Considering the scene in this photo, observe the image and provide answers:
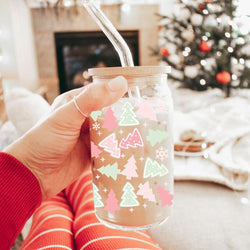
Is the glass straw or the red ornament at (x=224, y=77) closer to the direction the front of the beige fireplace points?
the glass straw

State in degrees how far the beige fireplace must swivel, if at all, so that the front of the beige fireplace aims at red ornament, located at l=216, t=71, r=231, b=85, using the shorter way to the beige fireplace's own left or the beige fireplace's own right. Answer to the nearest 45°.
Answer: approximately 45° to the beige fireplace's own left

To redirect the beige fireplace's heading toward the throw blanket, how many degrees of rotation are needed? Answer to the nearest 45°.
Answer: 0° — it already faces it

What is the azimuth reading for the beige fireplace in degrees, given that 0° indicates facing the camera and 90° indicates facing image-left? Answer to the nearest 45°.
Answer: approximately 0°

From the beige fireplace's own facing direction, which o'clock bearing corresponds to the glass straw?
The glass straw is roughly at 12 o'clock from the beige fireplace.

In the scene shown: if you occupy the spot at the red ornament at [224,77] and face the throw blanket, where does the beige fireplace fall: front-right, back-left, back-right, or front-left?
back-right
